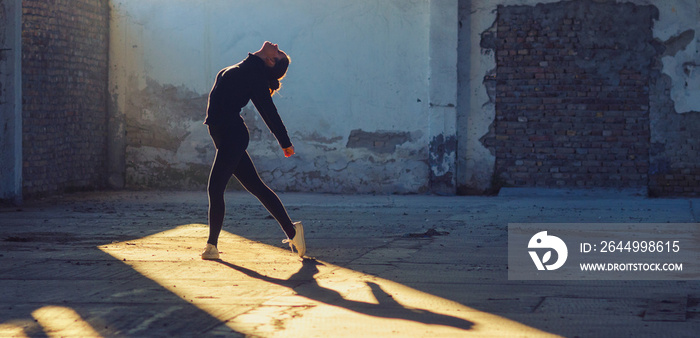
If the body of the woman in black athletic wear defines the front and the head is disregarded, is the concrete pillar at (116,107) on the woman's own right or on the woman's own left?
on the woman's own right

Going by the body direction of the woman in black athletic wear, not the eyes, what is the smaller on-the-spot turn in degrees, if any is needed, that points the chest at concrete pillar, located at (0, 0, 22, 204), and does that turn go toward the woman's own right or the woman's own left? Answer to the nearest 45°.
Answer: approximately 45° to the woman's own right

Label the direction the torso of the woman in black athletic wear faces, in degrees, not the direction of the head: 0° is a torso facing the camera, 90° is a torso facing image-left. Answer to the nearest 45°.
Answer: approximately 90°

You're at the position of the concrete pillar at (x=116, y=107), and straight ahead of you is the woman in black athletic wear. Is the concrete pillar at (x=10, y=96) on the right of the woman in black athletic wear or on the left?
right

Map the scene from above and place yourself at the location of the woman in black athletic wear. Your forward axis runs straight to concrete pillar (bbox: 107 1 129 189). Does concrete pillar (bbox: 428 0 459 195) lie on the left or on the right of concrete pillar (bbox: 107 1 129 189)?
right

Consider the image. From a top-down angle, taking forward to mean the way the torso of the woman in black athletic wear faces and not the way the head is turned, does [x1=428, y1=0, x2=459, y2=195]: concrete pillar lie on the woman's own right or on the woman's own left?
on the woman's own right

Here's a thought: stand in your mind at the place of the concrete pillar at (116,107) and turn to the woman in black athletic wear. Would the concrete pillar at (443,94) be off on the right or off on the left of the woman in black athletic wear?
left
